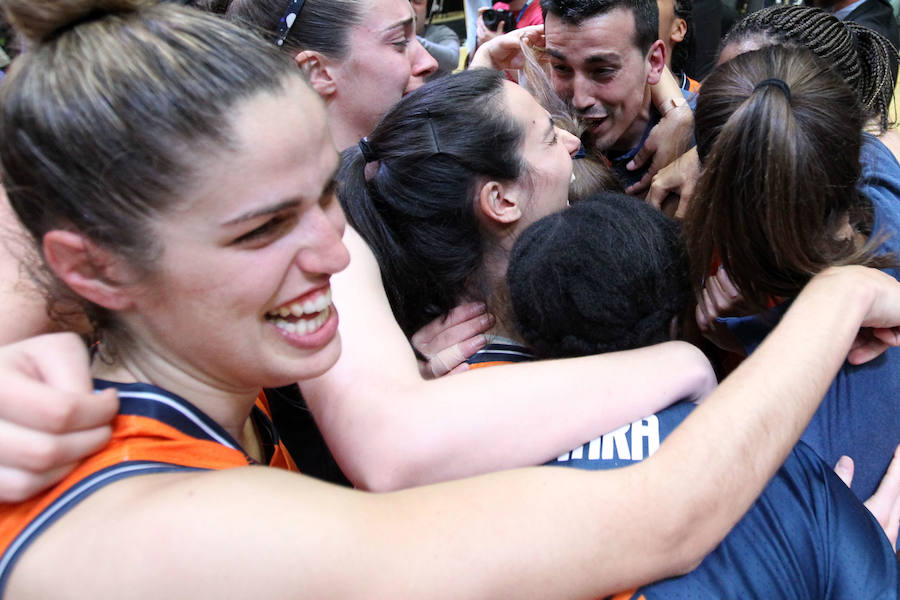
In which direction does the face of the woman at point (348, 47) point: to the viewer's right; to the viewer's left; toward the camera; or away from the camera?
to the viewer's right

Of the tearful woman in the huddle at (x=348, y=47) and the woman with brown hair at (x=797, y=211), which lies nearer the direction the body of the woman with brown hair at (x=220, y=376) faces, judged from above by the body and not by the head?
the woman with brown hair

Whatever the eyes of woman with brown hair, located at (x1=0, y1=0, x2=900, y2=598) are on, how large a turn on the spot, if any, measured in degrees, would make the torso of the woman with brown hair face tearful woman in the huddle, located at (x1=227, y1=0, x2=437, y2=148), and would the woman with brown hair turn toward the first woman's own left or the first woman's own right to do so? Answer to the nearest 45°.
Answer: approximately 90° to the first woman's own left

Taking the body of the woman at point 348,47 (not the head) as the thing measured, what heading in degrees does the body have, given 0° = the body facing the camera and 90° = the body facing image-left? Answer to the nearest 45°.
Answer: approximately 270°

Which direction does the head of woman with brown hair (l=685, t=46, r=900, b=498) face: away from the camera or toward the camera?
away from the camera

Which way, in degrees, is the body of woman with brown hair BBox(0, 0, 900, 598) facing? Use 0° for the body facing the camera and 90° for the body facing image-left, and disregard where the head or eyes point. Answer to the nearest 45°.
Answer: approximately 270°

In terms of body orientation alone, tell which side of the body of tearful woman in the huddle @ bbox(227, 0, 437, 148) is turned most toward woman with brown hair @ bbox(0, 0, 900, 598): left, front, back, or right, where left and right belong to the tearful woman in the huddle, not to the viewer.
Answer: right
